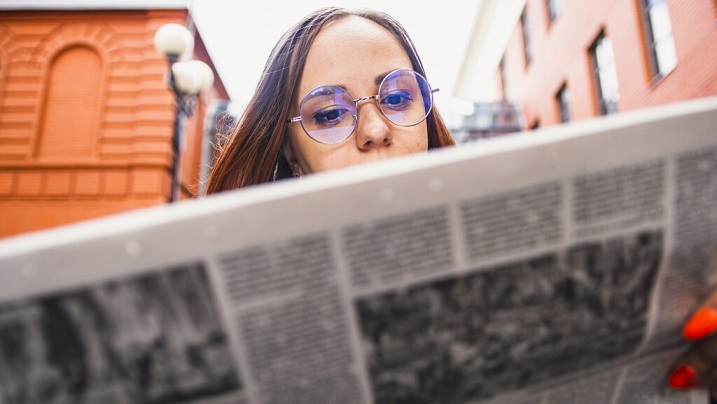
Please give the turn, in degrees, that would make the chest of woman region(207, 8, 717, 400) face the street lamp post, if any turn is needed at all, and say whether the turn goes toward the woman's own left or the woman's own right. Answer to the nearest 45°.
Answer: approximately 135° to the woman's own right

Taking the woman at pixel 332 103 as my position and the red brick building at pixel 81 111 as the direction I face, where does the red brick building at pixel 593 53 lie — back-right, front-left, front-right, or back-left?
front-right

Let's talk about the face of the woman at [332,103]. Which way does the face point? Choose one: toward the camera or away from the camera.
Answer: toward the camera

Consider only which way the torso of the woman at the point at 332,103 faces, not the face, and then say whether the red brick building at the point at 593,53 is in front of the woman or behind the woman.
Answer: behind

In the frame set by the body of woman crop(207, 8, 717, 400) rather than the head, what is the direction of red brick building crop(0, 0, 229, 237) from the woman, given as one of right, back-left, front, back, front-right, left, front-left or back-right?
back-right

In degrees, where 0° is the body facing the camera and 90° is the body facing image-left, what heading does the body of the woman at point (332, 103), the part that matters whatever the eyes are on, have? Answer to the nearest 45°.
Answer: approximately 0°

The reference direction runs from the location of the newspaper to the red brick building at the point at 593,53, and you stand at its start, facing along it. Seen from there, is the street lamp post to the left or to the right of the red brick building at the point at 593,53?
left
